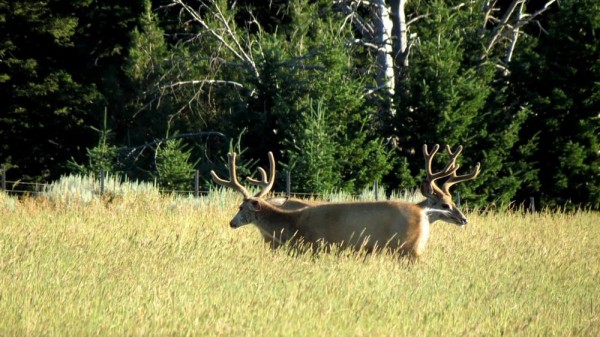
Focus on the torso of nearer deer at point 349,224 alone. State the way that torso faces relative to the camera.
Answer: to the viewer's left
